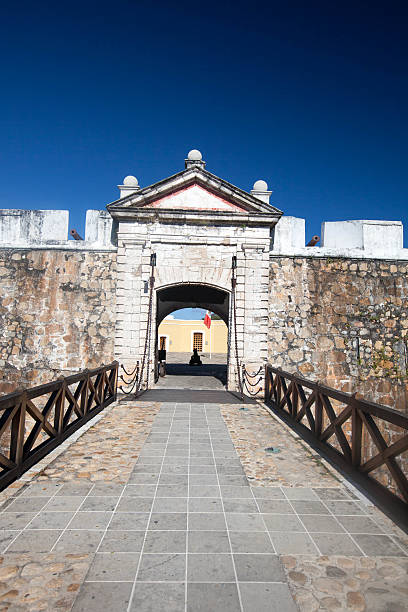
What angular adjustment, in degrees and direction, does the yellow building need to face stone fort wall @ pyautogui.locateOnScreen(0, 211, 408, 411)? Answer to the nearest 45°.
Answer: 0° — it already faces it

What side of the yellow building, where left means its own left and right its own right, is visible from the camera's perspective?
front

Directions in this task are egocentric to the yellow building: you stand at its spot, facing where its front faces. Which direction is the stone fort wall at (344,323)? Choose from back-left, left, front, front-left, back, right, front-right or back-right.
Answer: front

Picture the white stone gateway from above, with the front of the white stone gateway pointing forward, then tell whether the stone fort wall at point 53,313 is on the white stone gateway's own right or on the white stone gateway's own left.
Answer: on the white stone gateway's own right

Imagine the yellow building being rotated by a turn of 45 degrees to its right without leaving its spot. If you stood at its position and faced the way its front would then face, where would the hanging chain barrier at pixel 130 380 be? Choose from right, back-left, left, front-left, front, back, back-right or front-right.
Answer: front-left

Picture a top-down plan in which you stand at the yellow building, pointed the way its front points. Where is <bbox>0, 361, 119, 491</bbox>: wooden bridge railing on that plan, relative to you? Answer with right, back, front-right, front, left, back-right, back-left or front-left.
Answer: front

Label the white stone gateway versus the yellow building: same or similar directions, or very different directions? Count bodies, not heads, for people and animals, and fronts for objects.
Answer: same or similar directions

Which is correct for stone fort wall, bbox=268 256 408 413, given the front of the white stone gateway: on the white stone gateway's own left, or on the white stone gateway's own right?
on the white stone gateway's own left

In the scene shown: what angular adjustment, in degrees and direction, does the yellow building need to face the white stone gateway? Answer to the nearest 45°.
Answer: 0° — it already faces it

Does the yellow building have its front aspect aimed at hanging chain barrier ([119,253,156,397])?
yes

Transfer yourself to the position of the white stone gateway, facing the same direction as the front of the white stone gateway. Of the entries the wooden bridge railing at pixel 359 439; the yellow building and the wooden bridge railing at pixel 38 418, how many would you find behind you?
1

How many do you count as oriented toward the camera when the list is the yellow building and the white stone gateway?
2

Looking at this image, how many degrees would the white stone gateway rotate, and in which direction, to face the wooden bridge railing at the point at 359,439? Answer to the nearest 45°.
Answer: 0° — it already faces it

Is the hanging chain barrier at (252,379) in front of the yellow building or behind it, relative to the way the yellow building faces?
in front

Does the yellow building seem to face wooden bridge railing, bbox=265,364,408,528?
yes

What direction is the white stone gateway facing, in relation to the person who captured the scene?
facing the viewer
